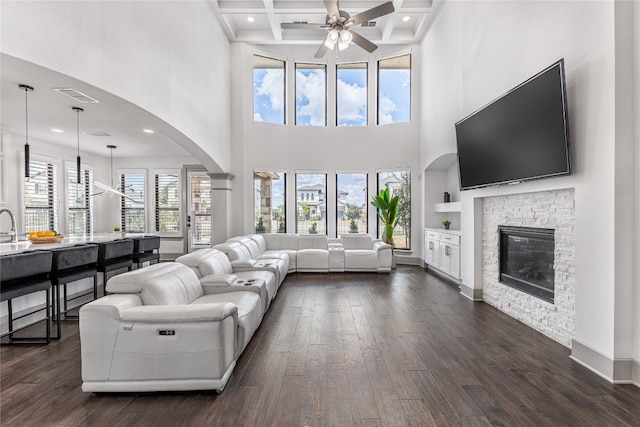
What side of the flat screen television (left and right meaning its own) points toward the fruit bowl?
front

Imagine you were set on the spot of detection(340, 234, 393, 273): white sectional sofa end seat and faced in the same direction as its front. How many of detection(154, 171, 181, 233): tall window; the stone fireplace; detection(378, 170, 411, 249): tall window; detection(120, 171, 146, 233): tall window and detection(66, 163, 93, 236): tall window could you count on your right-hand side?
3

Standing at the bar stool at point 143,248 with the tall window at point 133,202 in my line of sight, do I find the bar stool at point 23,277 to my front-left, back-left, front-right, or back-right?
back-left

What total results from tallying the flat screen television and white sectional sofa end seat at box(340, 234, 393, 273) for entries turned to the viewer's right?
0

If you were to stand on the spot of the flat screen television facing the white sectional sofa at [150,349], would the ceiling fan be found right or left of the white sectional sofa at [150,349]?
right

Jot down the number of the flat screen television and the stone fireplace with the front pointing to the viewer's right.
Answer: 0

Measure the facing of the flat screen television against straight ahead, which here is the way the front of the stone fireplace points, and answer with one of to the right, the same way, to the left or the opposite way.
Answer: the same way

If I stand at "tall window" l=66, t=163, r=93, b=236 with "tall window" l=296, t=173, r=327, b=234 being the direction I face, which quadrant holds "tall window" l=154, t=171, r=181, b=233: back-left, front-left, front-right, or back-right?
front-left

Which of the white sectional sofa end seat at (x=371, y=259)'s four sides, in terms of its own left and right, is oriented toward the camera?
front

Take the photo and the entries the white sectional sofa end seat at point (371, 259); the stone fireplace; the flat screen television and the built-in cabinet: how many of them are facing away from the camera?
0

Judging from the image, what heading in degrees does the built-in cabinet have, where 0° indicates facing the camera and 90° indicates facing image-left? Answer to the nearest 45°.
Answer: approximately 45°

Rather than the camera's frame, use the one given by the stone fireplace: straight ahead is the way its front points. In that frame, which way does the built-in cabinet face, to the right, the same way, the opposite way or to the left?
the same way

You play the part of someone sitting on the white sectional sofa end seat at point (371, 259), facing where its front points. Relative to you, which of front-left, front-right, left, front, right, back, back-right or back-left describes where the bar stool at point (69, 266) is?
front-right

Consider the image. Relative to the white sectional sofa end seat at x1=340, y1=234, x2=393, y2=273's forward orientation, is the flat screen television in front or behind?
in front

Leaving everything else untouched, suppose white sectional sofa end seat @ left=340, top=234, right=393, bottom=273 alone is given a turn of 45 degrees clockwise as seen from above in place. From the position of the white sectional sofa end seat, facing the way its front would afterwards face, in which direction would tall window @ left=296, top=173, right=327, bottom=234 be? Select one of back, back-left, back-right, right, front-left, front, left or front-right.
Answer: right
